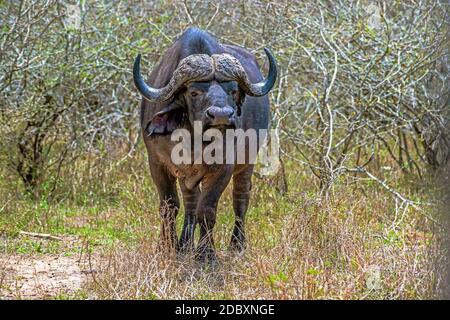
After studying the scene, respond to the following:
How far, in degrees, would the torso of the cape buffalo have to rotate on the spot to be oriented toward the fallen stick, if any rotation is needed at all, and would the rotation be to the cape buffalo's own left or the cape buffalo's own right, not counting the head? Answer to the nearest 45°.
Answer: approximately 135° to the cape buffalo's own right

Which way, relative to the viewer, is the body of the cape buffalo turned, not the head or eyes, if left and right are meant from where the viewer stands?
facing the viewer
